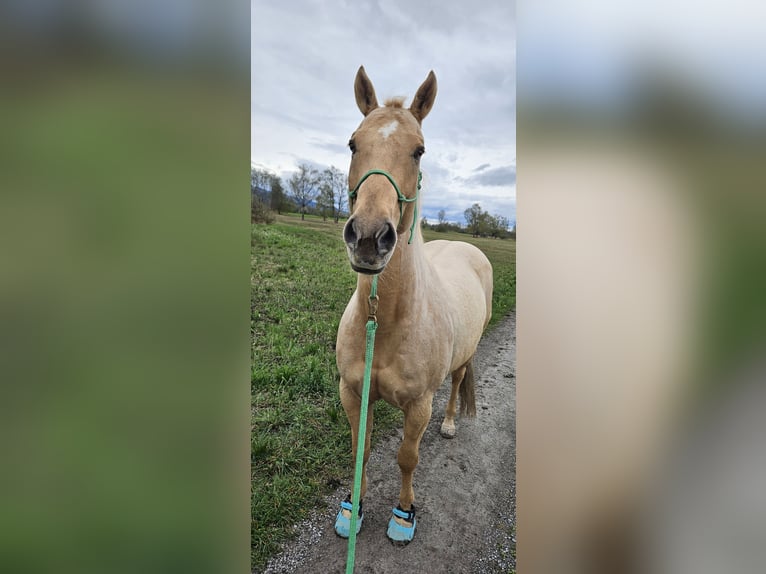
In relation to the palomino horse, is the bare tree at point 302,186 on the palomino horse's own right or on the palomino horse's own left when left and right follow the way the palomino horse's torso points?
on the palomino horse's own right

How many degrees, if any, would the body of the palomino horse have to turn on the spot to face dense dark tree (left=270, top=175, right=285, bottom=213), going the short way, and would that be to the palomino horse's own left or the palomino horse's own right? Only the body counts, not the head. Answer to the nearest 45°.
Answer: approximately 90° to the palomino horse's own right

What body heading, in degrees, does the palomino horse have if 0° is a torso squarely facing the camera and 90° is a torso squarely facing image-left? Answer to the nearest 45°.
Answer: approximately 45°
